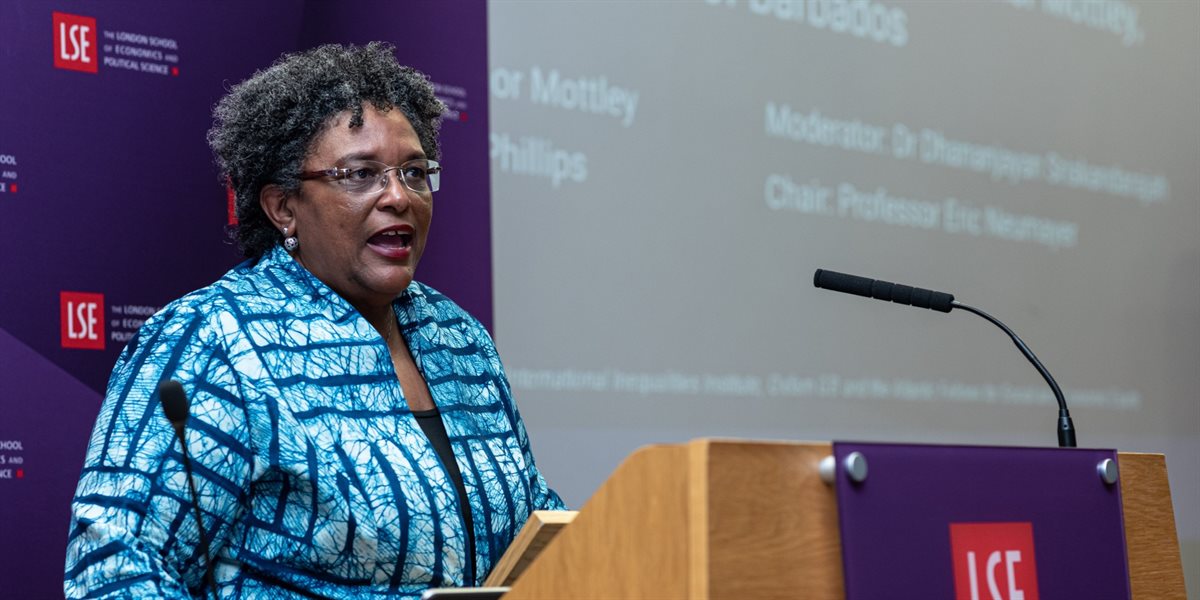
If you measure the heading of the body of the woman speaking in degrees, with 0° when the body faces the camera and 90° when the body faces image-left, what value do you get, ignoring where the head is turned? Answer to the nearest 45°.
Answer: approximately 315°

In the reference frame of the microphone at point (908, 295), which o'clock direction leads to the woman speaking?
The woman speaking is roughly at 11 o'clock from the microphone.

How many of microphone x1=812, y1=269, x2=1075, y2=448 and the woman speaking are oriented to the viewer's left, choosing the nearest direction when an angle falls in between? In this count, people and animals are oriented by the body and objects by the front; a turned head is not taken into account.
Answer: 1

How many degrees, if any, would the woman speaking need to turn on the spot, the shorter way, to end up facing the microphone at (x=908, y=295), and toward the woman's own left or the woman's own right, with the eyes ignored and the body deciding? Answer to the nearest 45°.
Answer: approximately 45° to the woman's own left

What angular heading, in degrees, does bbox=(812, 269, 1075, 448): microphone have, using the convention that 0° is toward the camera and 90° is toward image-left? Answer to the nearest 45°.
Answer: approximately 90°
